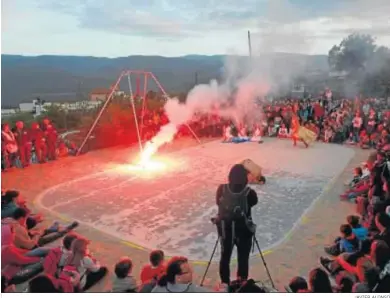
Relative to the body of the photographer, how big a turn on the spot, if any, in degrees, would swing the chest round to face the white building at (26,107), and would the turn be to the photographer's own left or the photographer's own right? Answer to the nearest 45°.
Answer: approximately 45° to the photographer's own left

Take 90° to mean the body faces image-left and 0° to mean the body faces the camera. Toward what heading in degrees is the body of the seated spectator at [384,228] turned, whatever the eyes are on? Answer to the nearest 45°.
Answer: approximately 90°

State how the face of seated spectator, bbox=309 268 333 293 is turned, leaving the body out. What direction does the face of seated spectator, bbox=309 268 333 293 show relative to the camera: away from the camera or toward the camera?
away from the camera

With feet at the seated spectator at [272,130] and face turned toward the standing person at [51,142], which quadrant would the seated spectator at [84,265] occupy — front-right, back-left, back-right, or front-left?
front-left

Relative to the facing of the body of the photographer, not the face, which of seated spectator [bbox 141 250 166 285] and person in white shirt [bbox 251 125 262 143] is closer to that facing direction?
the person in white shirt

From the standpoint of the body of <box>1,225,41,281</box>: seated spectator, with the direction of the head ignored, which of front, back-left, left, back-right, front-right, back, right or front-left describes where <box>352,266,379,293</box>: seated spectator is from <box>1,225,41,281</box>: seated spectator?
front-right

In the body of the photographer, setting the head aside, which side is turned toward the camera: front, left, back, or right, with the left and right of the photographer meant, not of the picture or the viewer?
back

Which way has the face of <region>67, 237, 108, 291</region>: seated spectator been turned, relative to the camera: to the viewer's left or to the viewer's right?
to the viewer's right

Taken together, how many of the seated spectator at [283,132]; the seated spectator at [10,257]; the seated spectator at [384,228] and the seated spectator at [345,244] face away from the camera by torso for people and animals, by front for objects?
0

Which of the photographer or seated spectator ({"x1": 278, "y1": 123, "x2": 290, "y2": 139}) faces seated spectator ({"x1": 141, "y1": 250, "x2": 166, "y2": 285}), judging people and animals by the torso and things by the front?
seated spectator ({"x1": 278, "y1": 123, "x2": 290, "y2": 139})

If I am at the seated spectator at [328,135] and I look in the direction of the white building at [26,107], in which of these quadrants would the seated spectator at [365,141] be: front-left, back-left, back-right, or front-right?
back-left

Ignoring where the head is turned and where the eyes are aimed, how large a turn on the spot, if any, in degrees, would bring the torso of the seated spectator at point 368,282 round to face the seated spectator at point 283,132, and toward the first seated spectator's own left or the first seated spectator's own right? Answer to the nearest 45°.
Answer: approximately 45° to the first seated spectator's own right

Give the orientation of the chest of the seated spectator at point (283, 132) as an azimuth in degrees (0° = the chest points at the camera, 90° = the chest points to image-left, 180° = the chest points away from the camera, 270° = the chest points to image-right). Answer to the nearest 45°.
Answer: approximately 0°

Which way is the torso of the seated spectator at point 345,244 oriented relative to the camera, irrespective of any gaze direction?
to the viewer's left

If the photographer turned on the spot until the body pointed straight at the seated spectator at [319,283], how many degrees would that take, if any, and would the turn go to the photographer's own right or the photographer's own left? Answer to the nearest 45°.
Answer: approximately 135° to the photographer's own right
